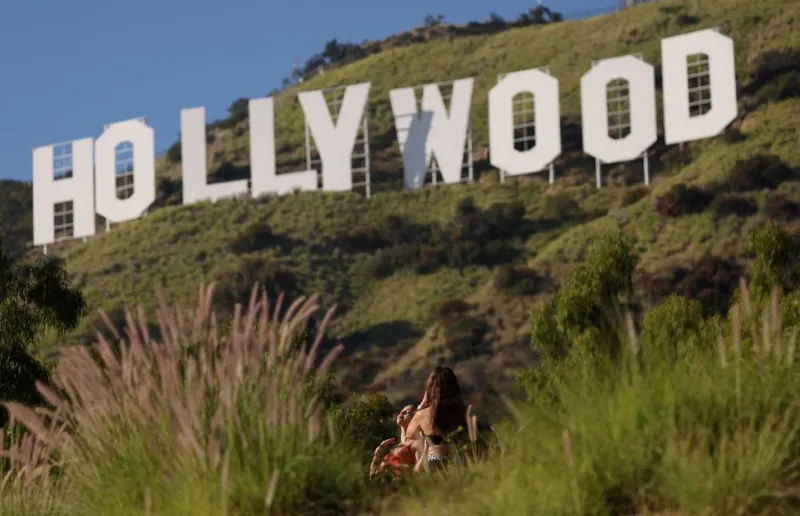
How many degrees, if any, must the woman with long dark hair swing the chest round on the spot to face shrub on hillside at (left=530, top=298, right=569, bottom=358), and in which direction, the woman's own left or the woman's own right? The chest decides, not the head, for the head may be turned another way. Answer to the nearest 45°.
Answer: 0° — they already face it

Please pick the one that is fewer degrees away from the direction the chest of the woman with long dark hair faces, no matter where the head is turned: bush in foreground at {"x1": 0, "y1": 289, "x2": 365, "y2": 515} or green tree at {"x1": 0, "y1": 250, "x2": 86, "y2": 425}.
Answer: the green tree

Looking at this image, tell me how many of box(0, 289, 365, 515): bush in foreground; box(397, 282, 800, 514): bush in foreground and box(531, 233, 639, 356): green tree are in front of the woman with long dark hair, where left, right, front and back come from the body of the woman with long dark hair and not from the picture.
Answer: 1

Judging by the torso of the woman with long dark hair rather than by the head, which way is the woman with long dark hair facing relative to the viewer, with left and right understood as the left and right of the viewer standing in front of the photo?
facing away from the viewer

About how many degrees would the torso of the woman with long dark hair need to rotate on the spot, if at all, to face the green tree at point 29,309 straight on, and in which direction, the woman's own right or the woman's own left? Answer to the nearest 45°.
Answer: approximately 45° to the woman's own left

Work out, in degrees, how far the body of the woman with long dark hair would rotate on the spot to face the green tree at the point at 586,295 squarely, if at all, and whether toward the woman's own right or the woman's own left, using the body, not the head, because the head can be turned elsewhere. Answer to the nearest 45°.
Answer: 0° — they already face it

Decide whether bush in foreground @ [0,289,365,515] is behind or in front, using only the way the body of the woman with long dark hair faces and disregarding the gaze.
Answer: behind
